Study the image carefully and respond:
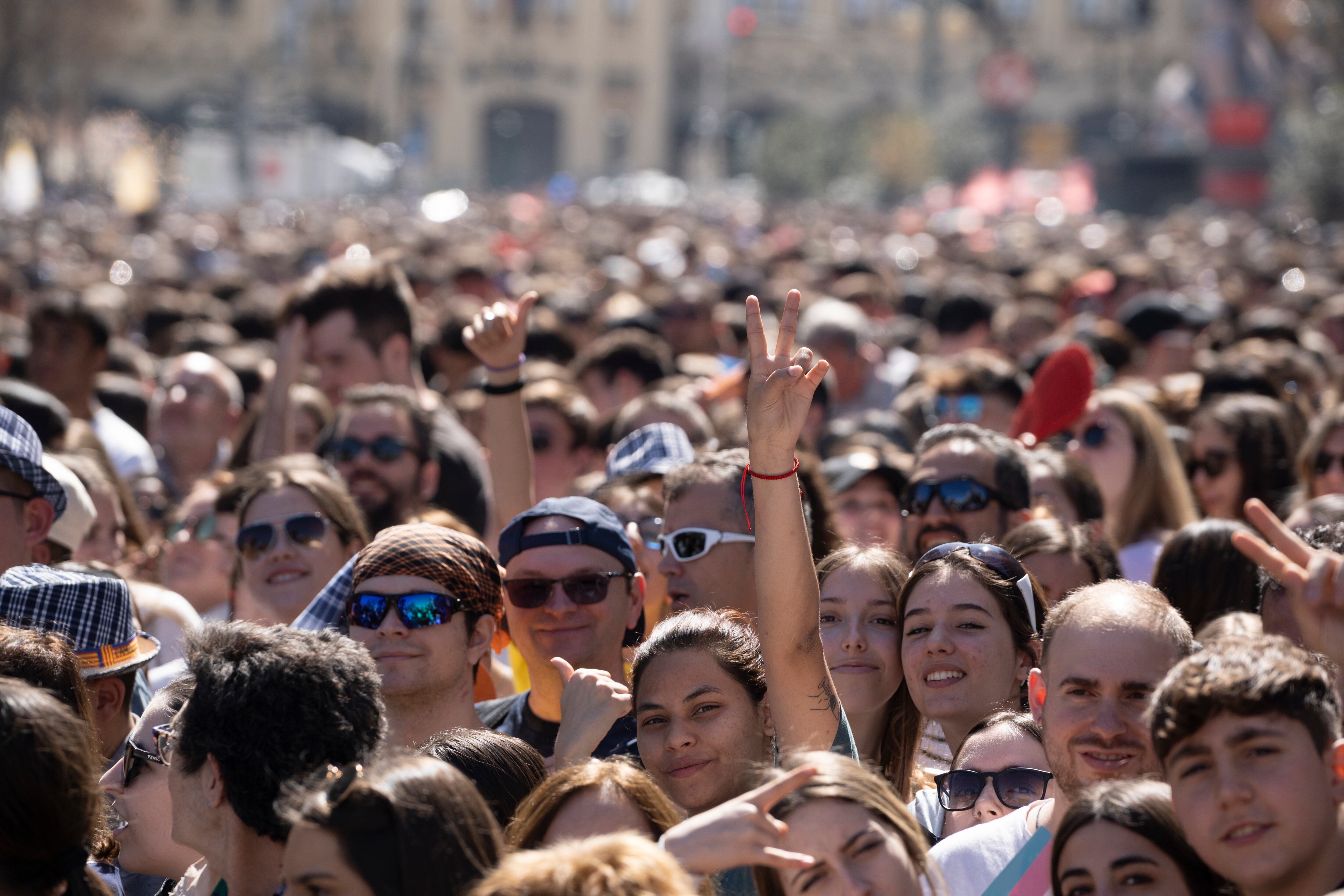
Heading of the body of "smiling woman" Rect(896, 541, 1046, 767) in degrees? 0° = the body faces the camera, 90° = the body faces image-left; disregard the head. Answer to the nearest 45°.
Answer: approximately 45°

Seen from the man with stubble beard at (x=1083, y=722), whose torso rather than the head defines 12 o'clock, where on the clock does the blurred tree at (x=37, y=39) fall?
The blurred tree is roughly at 5 o'clock from the man with stubble beard.

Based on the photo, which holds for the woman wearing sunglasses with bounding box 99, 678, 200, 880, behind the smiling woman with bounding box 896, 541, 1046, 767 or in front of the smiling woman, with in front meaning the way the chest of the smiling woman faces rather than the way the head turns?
in front

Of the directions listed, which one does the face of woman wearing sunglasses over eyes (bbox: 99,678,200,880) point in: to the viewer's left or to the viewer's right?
to the viewer's left

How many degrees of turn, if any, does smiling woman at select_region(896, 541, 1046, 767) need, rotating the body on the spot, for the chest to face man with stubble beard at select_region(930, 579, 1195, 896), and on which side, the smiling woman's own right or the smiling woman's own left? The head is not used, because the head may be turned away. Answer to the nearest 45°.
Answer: approximately 45° to the smiling woman's own left

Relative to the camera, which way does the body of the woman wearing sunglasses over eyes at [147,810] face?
to the viewer's left

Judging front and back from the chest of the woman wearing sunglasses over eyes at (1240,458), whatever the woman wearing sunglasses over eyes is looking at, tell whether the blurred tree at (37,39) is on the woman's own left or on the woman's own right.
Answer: on the woman's own right

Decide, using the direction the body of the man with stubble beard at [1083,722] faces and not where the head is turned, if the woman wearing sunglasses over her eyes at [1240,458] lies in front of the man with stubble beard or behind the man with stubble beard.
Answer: behind

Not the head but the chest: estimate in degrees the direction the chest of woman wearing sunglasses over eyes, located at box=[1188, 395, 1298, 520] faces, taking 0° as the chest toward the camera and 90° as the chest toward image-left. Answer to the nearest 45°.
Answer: approximately 45°

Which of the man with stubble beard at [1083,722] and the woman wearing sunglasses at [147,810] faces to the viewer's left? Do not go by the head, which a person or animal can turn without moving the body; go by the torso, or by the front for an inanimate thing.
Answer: the woman wearing sunglasses
